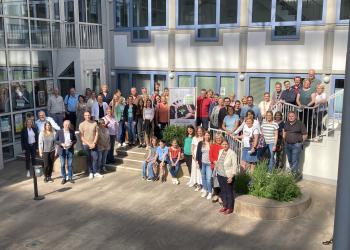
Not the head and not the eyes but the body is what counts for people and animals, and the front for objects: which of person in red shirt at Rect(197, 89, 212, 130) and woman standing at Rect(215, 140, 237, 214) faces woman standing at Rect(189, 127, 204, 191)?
the person in red shirt

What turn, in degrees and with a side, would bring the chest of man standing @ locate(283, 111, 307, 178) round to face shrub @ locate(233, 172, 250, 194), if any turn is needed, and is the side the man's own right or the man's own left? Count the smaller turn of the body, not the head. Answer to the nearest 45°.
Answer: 0° — they already face it

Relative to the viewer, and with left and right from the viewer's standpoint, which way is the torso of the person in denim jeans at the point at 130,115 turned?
facing the viewer

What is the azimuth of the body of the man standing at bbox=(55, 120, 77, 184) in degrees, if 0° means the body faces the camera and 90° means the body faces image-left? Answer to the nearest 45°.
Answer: approximately 0°

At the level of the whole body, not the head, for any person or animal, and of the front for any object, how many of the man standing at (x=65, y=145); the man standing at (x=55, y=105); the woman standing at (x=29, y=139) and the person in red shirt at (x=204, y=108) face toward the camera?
4

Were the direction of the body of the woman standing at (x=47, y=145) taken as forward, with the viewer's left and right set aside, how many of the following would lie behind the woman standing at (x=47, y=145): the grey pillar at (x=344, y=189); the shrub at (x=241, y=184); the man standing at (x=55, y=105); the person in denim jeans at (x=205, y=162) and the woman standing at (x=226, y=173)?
1

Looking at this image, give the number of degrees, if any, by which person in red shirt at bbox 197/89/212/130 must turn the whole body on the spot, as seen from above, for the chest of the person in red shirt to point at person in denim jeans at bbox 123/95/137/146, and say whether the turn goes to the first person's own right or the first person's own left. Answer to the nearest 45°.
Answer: approximately 90° to the first person's own right

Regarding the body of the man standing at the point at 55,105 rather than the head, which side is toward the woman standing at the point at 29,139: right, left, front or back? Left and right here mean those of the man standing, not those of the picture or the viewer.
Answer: front

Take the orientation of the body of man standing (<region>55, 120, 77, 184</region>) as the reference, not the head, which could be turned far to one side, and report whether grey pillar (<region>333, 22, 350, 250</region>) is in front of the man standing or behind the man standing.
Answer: in front

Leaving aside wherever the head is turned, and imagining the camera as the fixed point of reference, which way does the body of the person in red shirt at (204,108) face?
toward the camera

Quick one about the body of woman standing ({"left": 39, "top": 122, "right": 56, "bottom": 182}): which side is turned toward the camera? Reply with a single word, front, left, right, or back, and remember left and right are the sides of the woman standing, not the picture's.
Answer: front

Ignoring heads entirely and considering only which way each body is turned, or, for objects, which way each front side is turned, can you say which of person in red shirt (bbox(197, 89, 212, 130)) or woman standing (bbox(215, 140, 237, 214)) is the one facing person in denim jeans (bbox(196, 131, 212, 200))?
the person in red shirt

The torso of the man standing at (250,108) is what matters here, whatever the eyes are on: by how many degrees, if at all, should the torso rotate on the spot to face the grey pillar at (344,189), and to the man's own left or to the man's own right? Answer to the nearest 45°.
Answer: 0° — they already face it
